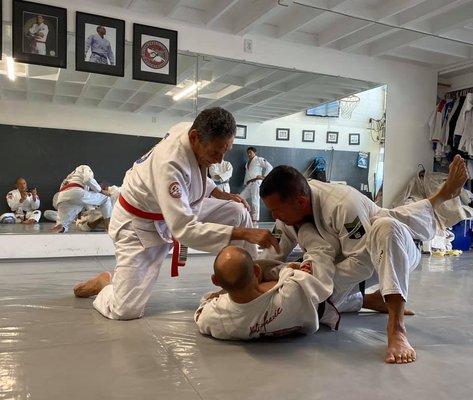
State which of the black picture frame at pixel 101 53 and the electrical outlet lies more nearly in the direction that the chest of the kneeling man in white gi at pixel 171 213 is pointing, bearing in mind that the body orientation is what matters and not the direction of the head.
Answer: the electrical outlet

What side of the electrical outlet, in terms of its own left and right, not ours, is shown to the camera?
front

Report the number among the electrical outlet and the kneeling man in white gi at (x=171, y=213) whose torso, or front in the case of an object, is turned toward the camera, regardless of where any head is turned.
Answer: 1

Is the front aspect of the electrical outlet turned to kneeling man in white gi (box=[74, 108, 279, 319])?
yes

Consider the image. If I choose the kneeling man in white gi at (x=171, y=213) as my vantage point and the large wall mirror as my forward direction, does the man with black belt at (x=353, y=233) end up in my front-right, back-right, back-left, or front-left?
back-right

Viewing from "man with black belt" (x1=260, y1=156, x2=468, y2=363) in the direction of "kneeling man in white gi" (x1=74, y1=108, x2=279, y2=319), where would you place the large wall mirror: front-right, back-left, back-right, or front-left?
front-right

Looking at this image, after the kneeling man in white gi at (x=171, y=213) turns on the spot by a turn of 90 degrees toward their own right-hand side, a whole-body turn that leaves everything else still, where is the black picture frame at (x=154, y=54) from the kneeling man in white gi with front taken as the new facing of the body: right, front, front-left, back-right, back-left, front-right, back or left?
back

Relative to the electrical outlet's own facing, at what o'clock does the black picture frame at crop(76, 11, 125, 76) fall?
The black picture frame is roughly at 2 o'clock from the electrical outlet.

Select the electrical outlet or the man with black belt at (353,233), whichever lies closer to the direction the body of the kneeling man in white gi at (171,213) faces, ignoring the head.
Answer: the man with black belt

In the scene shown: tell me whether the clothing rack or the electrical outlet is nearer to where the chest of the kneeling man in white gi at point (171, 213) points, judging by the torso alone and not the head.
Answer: the clothing rack

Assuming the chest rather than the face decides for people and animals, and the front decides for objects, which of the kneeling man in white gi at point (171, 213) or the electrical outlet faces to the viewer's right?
the kneeling man in white gi

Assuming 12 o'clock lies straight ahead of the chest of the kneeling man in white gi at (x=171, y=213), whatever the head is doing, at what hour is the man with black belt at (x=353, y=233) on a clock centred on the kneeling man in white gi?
The man with black belt is roughly at 1 o'clock from the kneeling man in white gi.

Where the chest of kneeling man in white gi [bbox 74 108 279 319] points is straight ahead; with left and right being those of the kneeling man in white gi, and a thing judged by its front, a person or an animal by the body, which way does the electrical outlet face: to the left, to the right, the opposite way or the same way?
to the right

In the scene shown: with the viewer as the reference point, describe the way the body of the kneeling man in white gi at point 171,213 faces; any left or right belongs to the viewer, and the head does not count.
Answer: facing to the right of the viewer
